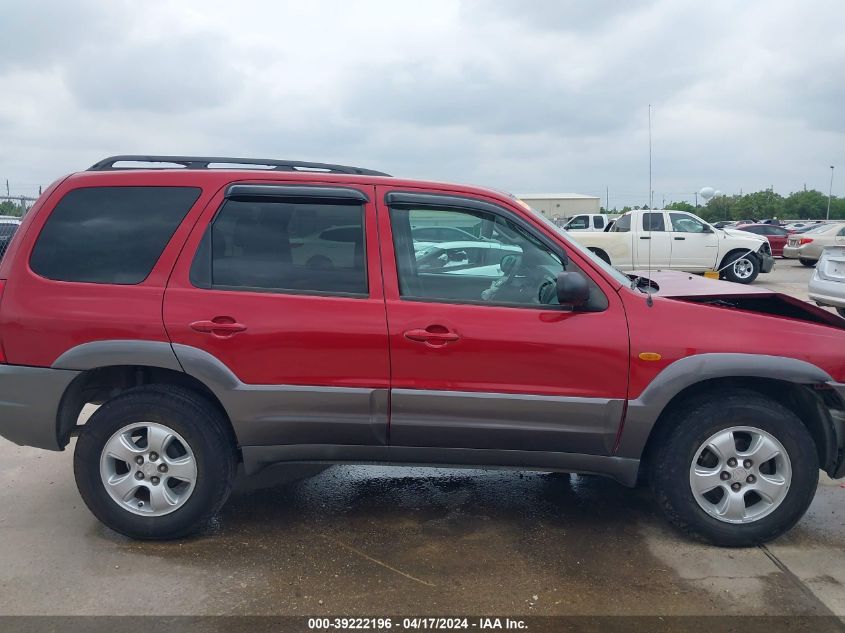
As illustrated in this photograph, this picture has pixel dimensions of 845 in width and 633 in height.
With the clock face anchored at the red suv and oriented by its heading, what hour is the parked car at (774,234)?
The parked car is roughly at 10 o'clock from the red suv.

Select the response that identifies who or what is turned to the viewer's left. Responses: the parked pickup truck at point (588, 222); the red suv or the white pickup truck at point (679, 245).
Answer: the parked pickup truck

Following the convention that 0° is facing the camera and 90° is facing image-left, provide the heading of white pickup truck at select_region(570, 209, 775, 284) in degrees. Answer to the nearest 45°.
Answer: approximately 270°

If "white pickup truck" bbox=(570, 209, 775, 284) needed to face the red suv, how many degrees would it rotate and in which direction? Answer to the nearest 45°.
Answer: approximately 90° to its right

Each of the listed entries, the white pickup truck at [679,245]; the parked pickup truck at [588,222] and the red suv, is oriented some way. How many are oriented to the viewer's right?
2

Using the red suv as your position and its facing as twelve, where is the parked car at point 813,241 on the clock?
The parked car is roughly at 10 o'clock from the red suv.

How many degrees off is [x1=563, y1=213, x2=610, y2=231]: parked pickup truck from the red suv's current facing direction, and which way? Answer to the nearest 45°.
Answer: approximately 90° to its left

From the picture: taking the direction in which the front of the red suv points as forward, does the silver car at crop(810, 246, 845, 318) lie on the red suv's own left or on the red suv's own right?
on the red suv's own left

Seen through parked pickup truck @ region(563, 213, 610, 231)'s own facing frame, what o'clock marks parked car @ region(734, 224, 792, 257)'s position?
parked car @ region(734, 224, 792, 257) is roughly at 5 o'clock from parked pickup truck @ region(563, 213, 610, 231).

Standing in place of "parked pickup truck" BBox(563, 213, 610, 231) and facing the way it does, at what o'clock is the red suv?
The red suv is roughly at 9 o'clock from the parked pickup truck.

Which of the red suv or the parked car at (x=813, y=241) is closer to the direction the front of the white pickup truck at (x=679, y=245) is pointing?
the parked car

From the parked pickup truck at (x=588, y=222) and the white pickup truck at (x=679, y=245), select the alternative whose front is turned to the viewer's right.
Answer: the white pickup truck

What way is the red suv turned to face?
to the viewer's right

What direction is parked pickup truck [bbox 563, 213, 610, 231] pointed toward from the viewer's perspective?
to the viewer's left
